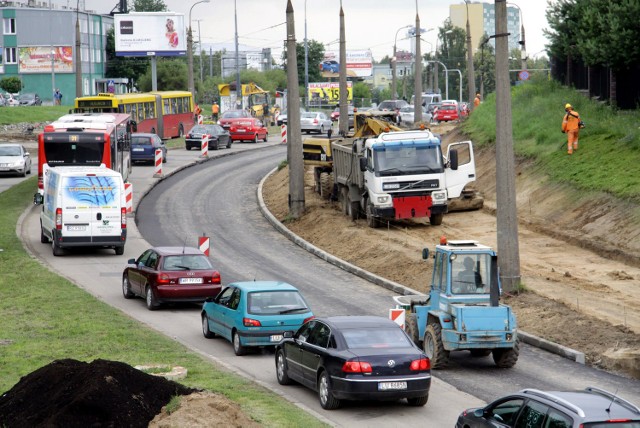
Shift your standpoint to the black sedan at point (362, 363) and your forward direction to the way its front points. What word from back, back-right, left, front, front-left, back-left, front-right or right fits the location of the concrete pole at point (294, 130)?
front-right

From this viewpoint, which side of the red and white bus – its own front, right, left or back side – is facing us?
back

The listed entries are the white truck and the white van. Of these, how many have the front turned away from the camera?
1

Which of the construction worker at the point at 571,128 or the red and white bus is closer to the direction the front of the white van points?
the red and white bus

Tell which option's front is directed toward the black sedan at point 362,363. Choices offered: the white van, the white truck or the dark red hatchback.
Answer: the white truck

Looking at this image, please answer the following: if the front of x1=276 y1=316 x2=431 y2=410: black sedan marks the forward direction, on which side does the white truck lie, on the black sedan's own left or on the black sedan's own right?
on the black sedan's own right

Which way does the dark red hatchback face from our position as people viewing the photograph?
facing away from the viewer and to the left of the viewer

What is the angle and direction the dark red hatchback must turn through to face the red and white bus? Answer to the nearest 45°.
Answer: approximately 45° to its right

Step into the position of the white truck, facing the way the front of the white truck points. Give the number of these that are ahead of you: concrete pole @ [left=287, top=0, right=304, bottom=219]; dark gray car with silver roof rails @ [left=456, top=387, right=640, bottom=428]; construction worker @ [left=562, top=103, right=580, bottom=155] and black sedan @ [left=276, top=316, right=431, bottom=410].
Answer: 2

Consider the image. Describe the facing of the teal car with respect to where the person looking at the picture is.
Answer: facing away from the viewer and to the left of the viewer

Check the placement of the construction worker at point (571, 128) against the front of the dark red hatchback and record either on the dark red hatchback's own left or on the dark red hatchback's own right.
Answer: on the dark red hatchback's own right

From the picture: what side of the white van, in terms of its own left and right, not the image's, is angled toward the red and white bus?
front

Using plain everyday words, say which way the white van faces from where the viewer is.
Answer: facing away from the viewer

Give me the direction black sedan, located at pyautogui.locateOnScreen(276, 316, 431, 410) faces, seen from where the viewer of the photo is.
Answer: facing away from the viewer and to the left of the viewer

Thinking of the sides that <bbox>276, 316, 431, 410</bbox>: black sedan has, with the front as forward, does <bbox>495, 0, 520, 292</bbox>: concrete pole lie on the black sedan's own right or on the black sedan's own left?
on the black sedan's own right

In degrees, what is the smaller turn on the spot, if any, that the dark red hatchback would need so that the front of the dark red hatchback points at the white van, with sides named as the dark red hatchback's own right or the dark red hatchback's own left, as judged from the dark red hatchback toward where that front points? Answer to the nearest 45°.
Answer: approximately 45° to the dark red hatchback's own right

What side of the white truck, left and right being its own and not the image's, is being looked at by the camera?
front
